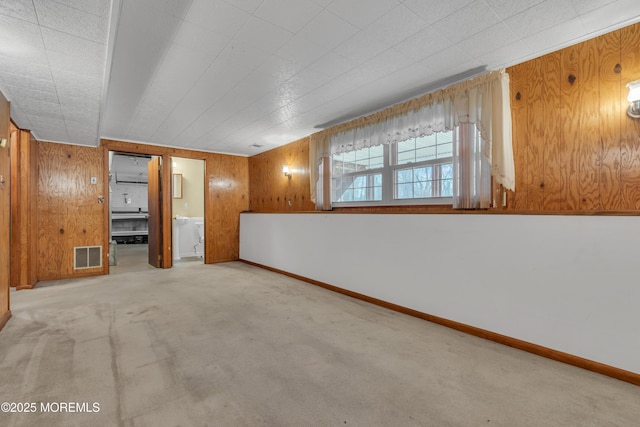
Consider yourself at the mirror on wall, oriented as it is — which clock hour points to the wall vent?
The wall vent is roughly at 1 o'clock from the mirror on wall.

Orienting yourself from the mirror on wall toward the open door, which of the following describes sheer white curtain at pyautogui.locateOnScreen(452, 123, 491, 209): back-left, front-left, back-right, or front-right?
front-left

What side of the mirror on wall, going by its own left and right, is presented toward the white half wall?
front

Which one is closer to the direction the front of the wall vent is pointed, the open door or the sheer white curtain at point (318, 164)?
the sheer white curtain

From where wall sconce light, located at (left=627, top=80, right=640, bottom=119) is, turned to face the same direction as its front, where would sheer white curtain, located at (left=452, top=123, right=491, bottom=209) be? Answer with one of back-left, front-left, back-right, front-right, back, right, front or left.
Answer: right

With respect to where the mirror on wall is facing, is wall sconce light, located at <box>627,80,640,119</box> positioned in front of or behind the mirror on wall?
in front

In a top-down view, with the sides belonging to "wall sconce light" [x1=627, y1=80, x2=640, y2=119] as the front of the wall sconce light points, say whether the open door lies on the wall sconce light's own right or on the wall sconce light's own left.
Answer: on the wall sconce light's own right

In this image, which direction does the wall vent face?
toward the camera

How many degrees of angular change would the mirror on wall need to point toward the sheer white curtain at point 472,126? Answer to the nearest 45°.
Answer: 0° — it already faces it

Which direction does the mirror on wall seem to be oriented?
toward the camera

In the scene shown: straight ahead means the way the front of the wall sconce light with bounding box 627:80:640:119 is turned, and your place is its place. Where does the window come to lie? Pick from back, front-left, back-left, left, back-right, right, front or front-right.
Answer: right
